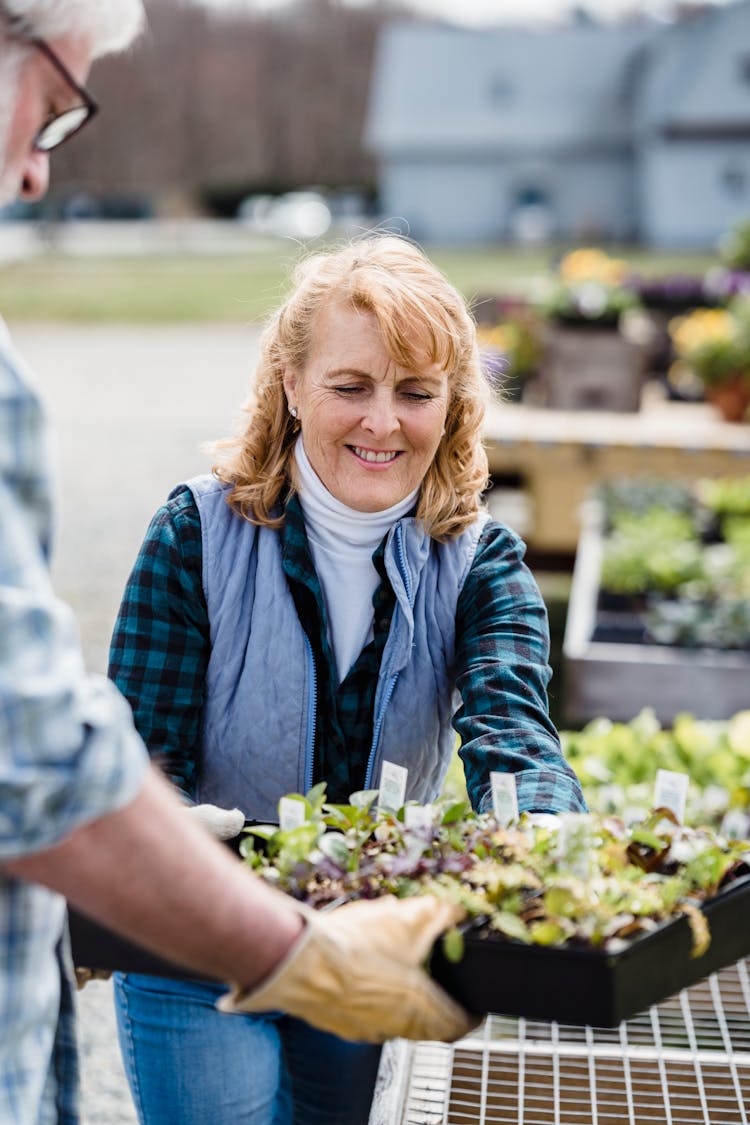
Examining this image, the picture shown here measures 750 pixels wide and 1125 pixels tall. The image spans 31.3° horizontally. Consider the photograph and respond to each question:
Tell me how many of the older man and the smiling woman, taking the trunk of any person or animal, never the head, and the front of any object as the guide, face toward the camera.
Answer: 1

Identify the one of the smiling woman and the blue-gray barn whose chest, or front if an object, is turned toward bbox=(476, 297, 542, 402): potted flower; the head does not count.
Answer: the blue-gray barn

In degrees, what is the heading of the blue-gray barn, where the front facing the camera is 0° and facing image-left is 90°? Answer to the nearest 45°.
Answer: approximately 0°

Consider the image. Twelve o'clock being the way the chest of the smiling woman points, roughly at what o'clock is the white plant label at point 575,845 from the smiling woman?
The white plant label is roughly at 11 o'clock from the smiling woman.

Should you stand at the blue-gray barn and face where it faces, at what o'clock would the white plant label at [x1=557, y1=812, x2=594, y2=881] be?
The white plant label is roughly at 12 o'clock from the blue-gray barn.

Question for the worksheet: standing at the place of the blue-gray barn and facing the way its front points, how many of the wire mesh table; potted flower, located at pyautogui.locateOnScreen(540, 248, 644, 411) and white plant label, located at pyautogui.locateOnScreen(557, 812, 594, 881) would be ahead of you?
3

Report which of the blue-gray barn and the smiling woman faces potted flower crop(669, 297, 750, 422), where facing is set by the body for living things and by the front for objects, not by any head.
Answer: the blue-gray barn

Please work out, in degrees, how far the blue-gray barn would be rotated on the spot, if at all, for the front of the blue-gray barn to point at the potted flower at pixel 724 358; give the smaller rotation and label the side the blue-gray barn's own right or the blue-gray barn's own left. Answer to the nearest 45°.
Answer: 0° — it already faces it

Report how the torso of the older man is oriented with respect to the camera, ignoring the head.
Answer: to the viewer's right

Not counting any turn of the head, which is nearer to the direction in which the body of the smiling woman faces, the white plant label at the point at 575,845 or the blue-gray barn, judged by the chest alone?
the white plant label
